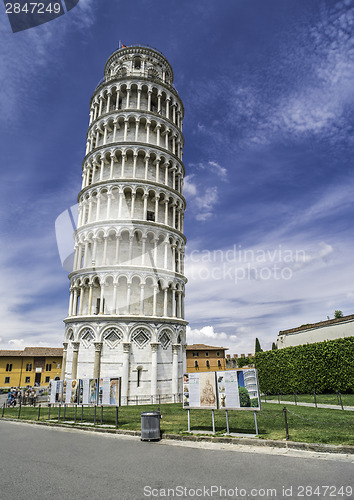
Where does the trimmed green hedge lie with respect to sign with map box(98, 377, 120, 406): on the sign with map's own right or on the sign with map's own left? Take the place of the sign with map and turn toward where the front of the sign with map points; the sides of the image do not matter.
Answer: on the sign with map's own left

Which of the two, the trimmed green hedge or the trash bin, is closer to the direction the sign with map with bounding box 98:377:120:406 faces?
the trash bin

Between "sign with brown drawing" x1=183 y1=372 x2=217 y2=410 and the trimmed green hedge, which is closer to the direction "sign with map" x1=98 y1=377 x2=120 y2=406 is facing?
the sign with brown drawing

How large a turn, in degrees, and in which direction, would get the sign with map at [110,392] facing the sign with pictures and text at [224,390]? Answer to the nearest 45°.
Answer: approximately 45° to its left

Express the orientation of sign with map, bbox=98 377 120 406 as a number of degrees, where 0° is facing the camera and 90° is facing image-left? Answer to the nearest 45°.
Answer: approximately 0°

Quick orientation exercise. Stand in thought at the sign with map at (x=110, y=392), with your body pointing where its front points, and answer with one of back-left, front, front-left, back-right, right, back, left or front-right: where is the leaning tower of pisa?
back

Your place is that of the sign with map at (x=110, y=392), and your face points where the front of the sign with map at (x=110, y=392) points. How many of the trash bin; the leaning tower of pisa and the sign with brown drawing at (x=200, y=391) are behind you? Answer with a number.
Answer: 1
